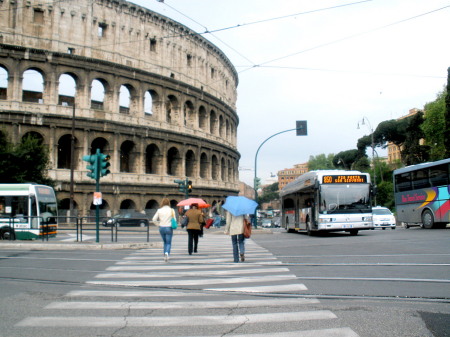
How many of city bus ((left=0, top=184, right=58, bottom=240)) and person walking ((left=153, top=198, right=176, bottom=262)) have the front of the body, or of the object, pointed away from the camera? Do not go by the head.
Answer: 1

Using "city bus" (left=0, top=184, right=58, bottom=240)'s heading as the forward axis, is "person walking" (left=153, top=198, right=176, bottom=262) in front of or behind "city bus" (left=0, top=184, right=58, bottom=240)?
in front

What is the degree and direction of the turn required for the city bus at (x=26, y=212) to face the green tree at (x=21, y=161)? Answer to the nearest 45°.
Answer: approximately 135° to its left

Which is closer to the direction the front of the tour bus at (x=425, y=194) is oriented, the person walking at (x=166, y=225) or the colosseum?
the person walking

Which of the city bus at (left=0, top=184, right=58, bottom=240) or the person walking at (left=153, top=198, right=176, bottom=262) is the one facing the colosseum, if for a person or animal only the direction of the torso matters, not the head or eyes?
the person walking

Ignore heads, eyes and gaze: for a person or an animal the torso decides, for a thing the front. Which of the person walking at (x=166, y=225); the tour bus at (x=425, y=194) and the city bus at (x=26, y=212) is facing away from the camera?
the person walking

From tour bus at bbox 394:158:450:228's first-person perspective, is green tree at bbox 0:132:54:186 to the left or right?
on its right

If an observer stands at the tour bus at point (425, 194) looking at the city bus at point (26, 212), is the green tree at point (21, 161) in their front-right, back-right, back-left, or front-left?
front-right

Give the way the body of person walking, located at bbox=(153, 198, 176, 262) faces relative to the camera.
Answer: away from the camera

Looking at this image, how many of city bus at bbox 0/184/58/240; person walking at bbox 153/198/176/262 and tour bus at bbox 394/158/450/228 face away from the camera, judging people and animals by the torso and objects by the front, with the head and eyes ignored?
1

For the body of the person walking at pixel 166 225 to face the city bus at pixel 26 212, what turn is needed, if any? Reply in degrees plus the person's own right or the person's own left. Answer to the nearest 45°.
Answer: approximately 45° to the person's own left

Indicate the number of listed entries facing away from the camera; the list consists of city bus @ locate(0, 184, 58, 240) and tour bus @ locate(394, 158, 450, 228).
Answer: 0
